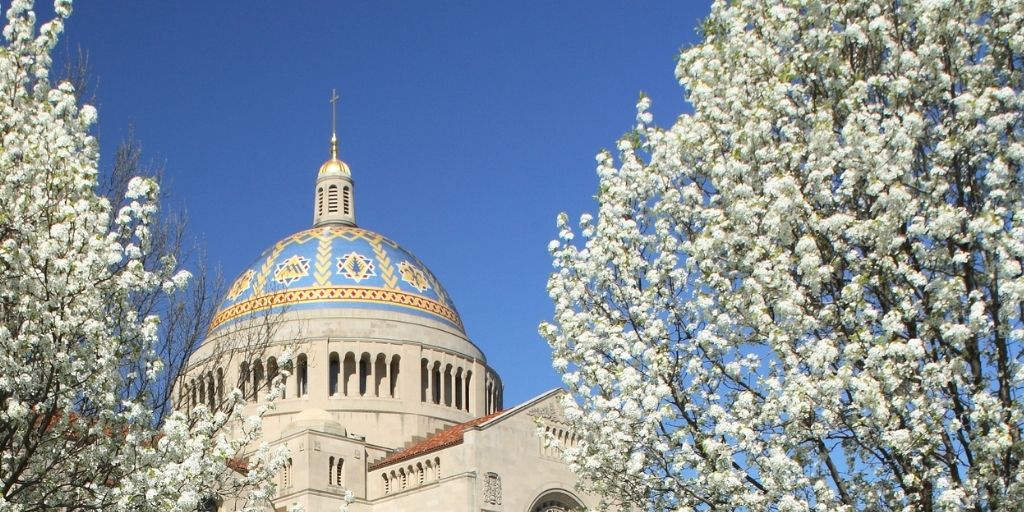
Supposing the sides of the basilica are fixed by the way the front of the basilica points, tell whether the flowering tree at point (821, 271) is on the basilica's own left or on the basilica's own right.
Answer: on the basilica's own left
